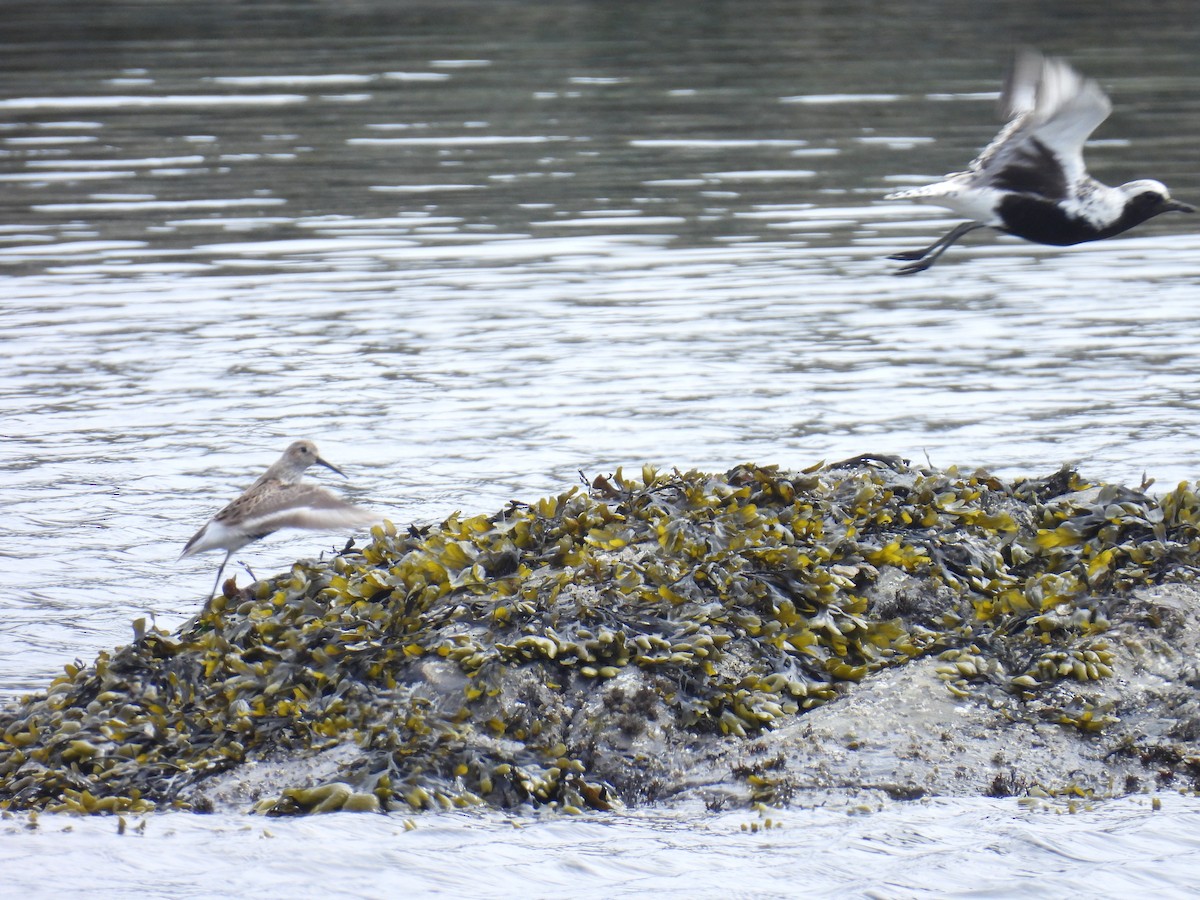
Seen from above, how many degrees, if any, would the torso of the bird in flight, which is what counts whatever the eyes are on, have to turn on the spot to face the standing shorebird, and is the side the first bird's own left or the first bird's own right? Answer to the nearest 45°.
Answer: approximately 135° to the first bird's own right

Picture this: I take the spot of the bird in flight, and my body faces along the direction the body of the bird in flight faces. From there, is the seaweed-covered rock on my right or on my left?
on my right

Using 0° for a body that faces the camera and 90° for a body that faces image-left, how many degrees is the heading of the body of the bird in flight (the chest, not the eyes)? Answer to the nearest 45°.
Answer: approximately 270°
